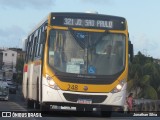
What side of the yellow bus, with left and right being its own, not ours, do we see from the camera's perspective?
front

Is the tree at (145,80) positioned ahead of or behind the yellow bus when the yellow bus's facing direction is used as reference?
behind
